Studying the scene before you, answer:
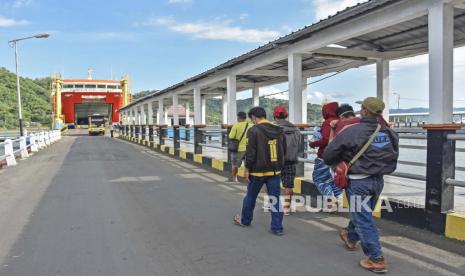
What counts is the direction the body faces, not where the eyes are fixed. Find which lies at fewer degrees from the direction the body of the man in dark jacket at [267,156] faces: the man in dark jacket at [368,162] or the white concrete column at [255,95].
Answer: the white concrete column

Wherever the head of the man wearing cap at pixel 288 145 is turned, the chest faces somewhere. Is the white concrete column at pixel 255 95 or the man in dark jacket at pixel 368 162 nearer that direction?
the white concrete column

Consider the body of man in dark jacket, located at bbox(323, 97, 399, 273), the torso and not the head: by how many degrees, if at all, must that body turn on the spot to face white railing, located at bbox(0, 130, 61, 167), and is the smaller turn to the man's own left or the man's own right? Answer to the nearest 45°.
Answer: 0° — they already face it

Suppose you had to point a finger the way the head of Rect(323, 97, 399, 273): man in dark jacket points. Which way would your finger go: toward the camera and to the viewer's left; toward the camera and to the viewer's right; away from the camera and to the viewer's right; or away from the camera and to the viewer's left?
away from the camera and to the viewer's left

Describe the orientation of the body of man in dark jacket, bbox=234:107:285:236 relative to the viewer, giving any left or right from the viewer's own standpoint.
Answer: facing away from the viewer and to the left of the viewer

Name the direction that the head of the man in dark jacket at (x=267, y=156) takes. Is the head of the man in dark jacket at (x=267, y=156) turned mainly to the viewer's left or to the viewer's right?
to the viewer's left

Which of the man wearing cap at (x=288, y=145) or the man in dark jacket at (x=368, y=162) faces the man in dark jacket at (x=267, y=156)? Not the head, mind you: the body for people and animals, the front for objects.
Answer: the man in dark jacket at (x=368, y=162)

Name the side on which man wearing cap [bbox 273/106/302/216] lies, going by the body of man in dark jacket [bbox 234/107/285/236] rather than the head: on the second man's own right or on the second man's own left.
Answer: on the second man's own right

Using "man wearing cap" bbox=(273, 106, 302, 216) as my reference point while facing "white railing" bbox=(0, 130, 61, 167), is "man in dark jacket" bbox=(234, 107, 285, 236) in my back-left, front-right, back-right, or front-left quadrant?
back-left

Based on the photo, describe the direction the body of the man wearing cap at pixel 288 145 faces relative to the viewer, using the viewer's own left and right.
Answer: facing away from the viewer and to the left of the viewer

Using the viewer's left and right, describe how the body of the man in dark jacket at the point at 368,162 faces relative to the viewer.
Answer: facing away from the viewer and to the left of the viewer

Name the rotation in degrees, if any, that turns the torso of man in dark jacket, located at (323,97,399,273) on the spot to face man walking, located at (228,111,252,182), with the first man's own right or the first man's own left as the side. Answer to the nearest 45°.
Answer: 0° — they already face them

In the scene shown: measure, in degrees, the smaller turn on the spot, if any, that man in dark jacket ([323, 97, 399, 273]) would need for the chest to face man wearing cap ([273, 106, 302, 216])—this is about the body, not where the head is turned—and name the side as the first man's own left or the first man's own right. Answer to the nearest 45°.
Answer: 0° — they already face them
